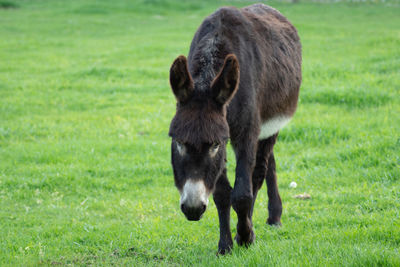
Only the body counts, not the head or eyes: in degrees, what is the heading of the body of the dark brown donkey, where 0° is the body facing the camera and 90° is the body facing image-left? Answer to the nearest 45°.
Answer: approximately 45°
